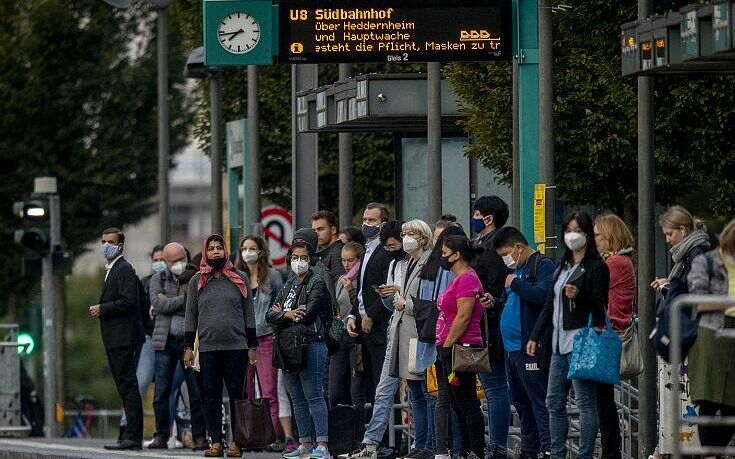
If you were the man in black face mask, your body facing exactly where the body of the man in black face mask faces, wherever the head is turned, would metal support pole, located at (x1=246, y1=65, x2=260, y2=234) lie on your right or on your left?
on your right

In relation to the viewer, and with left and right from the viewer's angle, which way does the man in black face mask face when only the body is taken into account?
facing the viewer and to the left of the viewer

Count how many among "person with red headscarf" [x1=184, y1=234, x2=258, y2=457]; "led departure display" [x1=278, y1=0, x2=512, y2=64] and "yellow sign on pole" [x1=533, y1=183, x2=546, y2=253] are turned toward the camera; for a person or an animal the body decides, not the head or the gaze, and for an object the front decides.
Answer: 3

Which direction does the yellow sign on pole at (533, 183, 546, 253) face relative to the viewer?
toward the camera

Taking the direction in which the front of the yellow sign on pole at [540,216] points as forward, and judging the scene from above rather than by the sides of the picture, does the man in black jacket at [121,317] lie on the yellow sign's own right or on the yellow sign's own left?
on the yellow sign's own right

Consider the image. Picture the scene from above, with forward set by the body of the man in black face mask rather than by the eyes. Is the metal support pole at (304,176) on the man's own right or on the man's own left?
on the man's own right

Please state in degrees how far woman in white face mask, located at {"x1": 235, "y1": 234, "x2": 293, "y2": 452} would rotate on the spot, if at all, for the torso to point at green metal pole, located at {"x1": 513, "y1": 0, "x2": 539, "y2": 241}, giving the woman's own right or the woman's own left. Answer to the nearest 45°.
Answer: approximately 135° to the woman's own left

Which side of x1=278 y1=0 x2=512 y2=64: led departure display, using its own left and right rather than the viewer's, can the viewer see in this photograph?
front

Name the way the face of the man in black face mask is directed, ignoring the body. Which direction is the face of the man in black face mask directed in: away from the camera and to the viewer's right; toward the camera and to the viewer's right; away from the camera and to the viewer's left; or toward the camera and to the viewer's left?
toward the camera and to the viewer's left

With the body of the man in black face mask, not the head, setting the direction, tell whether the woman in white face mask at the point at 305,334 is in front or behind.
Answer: in front
